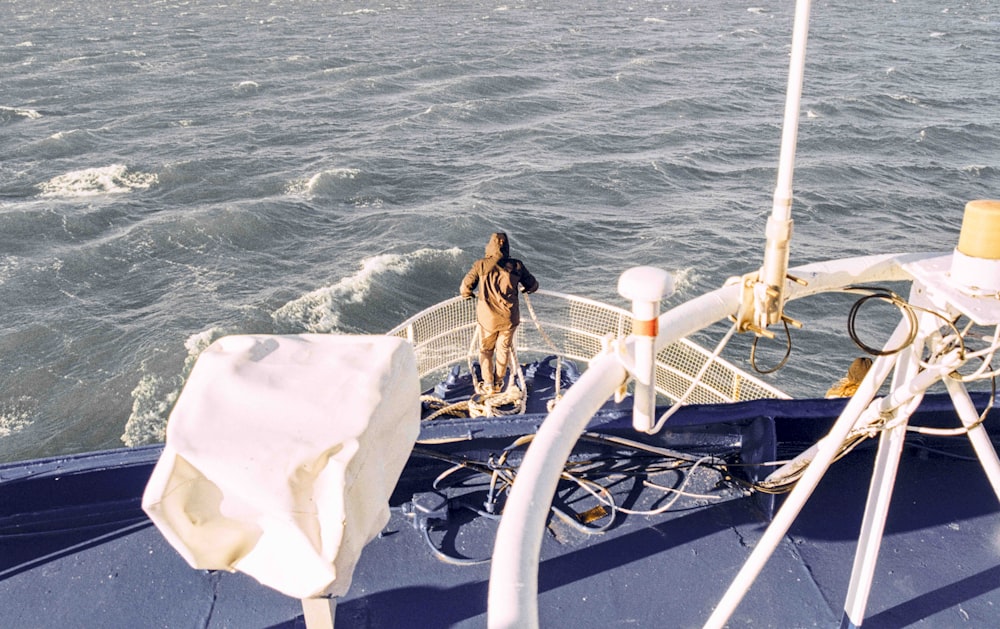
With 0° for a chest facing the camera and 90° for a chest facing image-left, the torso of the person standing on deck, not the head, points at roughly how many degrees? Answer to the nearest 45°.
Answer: approximately 180°

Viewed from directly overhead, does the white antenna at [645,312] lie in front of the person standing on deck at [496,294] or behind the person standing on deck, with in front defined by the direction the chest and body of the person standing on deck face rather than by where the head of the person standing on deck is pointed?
behind

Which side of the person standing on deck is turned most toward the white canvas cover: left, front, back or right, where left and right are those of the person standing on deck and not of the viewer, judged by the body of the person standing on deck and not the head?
back

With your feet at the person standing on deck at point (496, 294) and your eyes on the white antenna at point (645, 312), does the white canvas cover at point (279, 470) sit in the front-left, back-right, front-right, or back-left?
front-right
